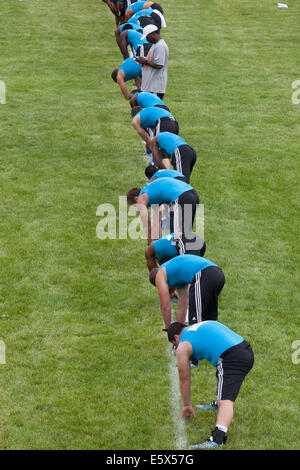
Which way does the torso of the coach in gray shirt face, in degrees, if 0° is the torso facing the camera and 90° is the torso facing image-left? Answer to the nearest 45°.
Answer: approximately 90°
